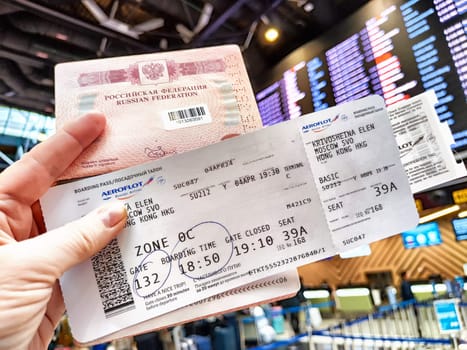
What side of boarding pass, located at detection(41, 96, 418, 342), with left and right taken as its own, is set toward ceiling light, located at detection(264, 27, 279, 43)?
back

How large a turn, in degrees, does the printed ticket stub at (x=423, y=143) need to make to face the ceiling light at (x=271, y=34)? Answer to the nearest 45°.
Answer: approximately 180°

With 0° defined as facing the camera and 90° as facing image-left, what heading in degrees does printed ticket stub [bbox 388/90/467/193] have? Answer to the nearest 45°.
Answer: approximately 0°

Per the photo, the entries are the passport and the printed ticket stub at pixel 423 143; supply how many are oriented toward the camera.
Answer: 2

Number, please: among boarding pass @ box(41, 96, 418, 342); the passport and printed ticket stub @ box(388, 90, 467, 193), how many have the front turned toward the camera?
3

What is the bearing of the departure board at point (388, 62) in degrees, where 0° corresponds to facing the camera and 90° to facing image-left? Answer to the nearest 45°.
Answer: approximately 45°

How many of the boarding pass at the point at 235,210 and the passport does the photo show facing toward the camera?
2
